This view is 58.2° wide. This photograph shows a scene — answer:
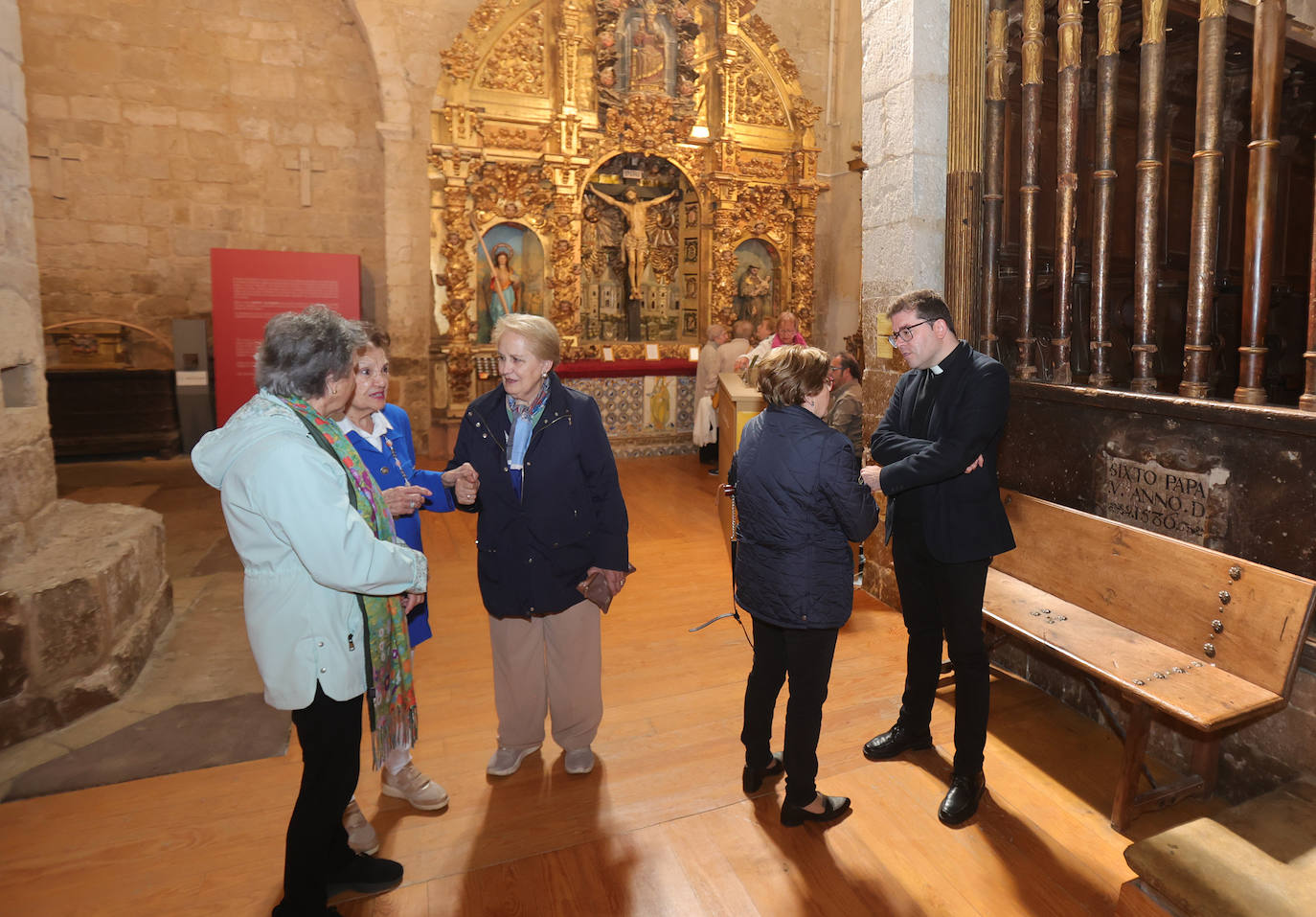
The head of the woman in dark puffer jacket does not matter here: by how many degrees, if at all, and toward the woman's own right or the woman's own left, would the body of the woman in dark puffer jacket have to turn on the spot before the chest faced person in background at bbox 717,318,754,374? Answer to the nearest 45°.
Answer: approximately 45° to the woman's own left

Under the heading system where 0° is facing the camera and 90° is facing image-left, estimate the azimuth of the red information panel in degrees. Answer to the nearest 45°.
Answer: approximately 0°

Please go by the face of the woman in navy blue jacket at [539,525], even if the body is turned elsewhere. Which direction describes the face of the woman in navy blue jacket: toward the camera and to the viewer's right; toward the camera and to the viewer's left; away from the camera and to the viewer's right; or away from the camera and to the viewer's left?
toward the camera and to the viewer's left

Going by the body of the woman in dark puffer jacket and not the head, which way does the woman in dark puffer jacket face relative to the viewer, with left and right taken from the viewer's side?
facing away from the viewer and to the right of the viewer

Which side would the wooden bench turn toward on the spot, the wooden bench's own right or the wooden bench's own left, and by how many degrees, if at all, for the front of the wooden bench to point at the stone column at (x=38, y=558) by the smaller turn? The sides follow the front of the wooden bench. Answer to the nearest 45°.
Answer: approximately 45° to the wooden bench's own right

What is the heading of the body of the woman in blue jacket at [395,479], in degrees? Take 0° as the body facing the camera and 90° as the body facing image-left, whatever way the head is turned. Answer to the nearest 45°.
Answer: approximately 315°

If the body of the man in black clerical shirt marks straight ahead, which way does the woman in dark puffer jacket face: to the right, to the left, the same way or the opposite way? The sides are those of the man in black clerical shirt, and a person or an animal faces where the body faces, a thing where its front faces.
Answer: the opposite way

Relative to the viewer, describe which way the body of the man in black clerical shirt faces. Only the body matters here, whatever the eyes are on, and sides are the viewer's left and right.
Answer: facing the viewer and to the left of the viewer

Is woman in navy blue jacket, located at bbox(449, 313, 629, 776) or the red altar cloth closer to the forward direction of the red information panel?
the woman in navy blue jacket

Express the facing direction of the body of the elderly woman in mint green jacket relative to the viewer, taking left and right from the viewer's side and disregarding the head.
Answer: facing to the right of the viewer
